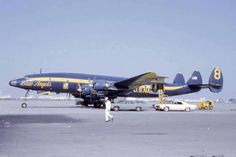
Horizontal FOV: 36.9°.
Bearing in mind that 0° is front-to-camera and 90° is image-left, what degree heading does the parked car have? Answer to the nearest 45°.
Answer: approximately 90°

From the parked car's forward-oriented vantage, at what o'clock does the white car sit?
The white car is roughly at 5 o'clock from the parked car.
